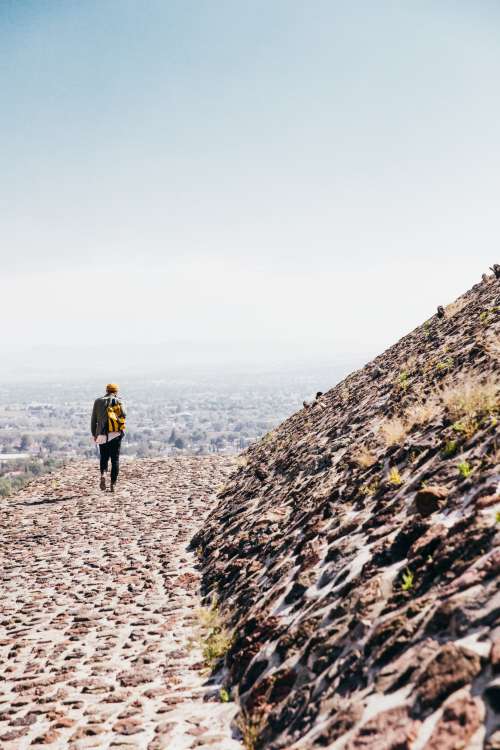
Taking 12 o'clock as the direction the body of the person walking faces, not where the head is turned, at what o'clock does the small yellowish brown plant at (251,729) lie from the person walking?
The small yellowish brown plant is roughly at 6 o'clock from the person walking.

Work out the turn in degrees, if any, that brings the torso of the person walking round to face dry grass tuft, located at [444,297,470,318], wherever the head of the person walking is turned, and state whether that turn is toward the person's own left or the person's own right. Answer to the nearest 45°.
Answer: approximately 90° to the person's own right

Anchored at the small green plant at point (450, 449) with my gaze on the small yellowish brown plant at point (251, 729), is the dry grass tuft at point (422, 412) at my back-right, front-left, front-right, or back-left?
back-right

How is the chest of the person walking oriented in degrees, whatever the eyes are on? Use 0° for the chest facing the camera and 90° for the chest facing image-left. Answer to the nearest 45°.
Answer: approximately 180°

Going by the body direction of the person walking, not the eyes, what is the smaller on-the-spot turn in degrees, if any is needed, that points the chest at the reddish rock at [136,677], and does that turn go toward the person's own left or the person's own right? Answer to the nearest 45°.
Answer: approximately 180°

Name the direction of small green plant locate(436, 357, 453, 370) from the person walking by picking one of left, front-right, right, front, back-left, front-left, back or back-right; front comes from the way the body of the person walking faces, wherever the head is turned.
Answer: back-right
